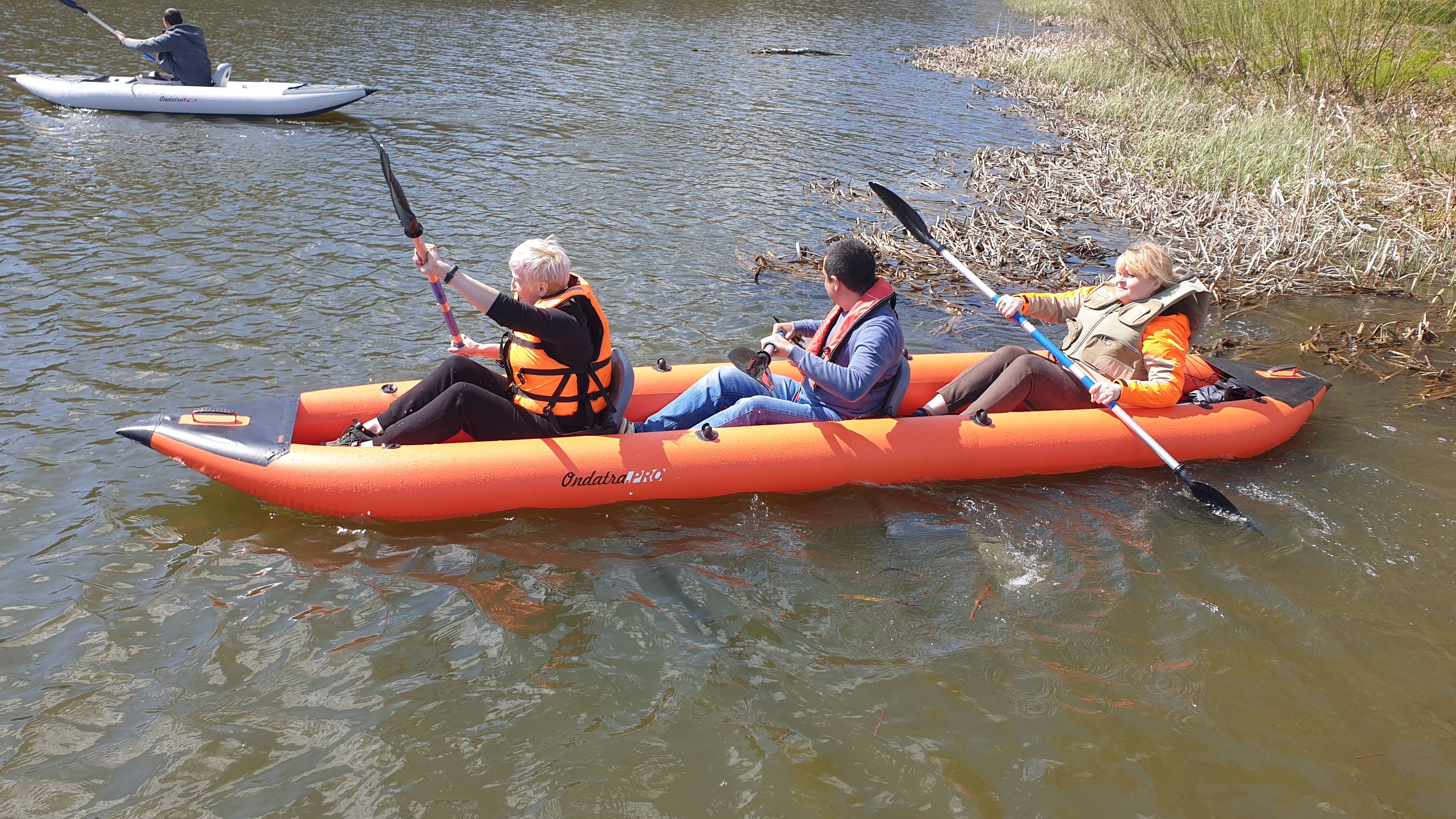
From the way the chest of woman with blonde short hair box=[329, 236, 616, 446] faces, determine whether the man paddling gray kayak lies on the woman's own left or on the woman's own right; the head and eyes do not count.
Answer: on the woman's own right

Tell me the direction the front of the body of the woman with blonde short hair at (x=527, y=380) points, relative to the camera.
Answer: to the viewer's left

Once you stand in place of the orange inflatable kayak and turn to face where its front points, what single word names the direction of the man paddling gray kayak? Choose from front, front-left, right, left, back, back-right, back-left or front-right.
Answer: front-right

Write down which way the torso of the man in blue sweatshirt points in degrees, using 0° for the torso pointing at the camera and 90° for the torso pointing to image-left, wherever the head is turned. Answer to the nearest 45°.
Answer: approximately 90°

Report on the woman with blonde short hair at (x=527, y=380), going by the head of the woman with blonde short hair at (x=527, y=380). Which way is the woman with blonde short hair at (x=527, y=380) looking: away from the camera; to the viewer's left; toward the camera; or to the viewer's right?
to the viewer's left

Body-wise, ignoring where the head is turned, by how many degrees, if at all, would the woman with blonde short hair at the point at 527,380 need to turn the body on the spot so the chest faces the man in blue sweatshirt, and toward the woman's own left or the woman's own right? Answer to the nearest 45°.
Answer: approximately 180°

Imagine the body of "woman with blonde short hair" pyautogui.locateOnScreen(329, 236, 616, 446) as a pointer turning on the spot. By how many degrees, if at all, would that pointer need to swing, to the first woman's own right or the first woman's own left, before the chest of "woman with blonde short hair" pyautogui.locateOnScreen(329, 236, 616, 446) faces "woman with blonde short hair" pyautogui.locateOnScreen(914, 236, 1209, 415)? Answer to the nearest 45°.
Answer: approximately 180°

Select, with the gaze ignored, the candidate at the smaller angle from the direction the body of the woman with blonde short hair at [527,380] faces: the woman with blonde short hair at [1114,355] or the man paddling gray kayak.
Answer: the man paddling gray kayak

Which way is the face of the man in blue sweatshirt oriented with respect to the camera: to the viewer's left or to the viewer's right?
to the viewer's left

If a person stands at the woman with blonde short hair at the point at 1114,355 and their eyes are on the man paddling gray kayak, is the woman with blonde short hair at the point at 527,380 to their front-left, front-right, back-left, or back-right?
front-left

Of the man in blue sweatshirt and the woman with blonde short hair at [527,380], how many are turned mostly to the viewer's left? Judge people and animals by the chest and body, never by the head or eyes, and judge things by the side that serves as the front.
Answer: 2

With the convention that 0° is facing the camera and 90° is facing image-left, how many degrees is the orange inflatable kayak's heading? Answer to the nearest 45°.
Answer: approximately 90°
